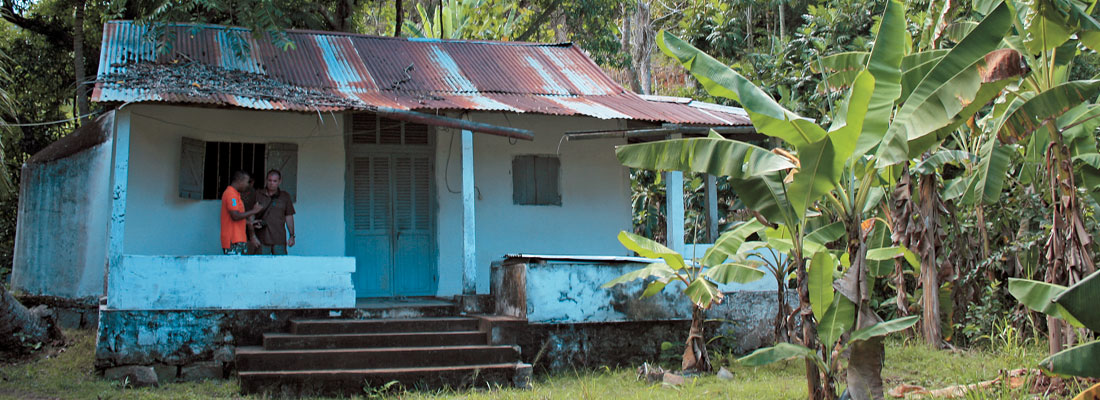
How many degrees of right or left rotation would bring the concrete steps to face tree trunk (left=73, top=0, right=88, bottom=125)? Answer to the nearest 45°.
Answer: approximately 135° to its right

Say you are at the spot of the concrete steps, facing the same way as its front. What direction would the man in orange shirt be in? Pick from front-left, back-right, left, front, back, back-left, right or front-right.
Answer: back-right

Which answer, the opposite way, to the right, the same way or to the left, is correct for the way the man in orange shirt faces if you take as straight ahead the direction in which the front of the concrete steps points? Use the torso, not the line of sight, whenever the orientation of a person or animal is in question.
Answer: to the left

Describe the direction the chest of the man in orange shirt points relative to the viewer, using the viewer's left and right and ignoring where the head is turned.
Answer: facing to the right of the viewer

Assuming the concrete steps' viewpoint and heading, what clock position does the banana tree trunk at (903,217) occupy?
The banana tree trunk is roughly at 9 o'clock from the concrete steps.

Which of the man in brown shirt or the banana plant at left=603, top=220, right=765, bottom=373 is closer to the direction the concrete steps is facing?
the banana plant

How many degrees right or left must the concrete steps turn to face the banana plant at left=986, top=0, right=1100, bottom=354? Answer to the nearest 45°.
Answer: approximately 45° to its left

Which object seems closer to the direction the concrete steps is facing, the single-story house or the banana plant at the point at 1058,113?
the banana plant

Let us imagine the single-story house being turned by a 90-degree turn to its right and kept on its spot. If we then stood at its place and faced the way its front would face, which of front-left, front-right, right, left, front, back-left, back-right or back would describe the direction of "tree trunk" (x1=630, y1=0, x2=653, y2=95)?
back-right
